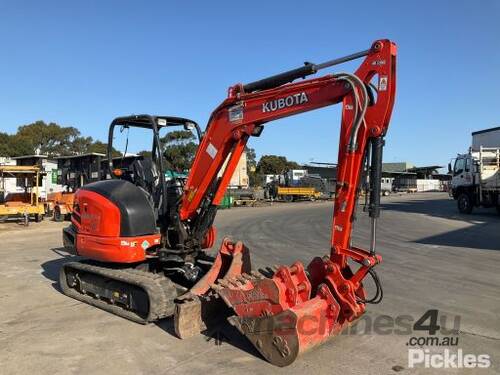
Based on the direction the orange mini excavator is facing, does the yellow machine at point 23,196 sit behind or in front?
behind

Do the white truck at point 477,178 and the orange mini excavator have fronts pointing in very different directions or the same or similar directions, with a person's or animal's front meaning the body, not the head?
very different directions

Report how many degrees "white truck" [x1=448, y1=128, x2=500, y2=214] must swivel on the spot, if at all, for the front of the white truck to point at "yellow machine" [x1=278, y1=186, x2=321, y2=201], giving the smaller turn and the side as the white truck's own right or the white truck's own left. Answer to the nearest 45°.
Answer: approximately 45° to the white truck's own right

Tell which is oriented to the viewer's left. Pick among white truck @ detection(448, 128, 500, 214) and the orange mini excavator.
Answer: the white truck

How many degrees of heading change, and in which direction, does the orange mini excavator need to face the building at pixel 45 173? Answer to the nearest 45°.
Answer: approximately 180°

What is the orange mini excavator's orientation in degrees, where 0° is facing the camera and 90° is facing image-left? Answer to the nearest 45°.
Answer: approximately 315°

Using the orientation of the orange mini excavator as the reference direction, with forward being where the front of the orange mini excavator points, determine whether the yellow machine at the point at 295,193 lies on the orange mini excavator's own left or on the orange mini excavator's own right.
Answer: on the orange mini excavator's own left

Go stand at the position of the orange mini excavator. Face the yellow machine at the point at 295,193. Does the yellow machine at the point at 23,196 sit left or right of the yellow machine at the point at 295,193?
left

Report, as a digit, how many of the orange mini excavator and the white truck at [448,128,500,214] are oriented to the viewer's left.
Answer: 1

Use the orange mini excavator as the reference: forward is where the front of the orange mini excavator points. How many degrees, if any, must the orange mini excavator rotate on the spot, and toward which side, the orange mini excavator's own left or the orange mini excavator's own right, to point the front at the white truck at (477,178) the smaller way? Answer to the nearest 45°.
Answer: approximately 90° to the orange mini excavator's own left

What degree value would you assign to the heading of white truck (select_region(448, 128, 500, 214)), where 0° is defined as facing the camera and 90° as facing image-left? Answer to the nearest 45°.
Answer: approximately 90°
